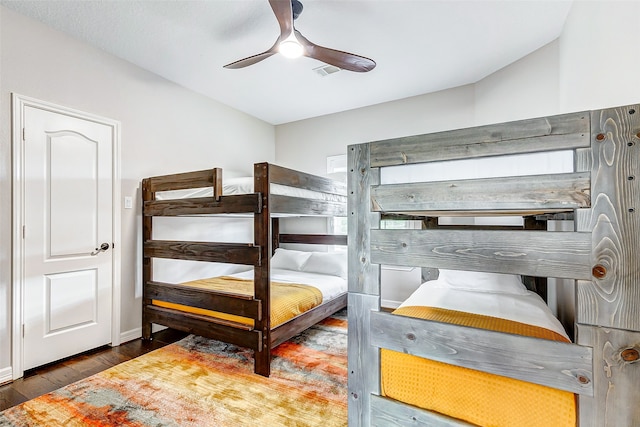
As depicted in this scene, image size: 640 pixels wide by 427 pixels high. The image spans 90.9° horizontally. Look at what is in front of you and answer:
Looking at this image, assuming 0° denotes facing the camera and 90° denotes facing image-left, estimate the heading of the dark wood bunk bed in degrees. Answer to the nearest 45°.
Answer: approximately 45°

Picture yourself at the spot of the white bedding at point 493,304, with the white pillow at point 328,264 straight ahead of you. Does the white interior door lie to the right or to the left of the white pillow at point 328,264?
left

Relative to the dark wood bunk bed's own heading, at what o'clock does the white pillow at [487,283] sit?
The white pillow is roughly at 8 o'clock from the dark wood bunk bed.

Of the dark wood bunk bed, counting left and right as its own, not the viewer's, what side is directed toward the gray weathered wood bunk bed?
left
